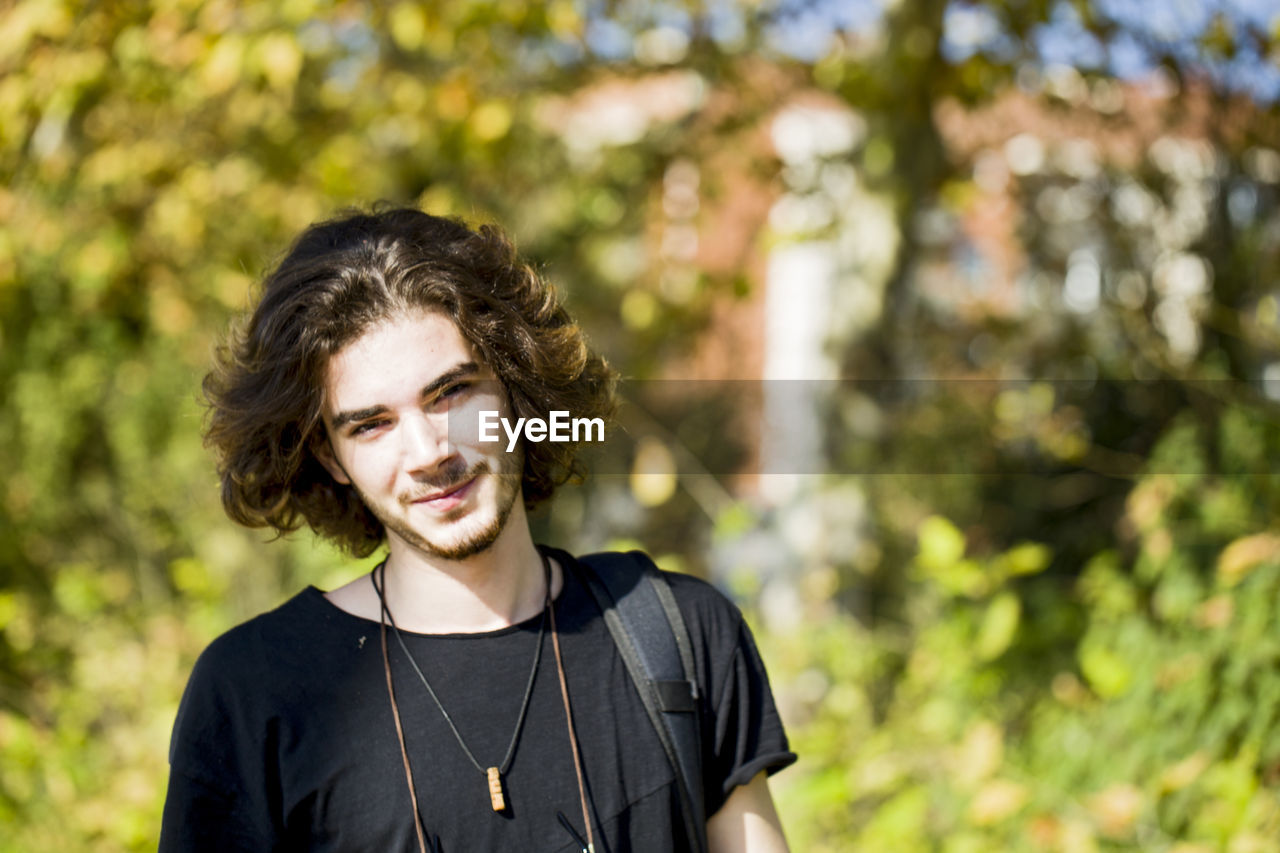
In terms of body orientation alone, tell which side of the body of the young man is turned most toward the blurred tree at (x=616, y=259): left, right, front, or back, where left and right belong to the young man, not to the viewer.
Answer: back

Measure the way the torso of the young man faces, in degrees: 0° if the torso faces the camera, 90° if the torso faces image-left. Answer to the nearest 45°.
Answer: approximately 0°

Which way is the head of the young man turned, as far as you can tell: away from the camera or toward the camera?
toward the camera
